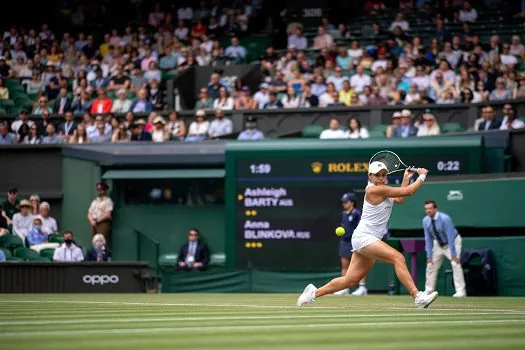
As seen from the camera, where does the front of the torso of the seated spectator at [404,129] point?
toward the camera

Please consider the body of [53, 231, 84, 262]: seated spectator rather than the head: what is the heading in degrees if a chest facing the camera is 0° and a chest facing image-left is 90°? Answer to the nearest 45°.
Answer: approximately 0°

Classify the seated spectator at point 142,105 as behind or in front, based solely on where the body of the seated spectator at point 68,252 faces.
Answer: behind

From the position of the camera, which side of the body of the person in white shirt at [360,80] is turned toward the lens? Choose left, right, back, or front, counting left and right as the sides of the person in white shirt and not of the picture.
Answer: front

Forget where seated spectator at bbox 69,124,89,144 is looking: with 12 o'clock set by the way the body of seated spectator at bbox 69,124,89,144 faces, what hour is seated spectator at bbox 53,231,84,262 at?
seated spectator at bbox 53,231,84,262 is roughly at 12 o'clock from seated spectator at bbox 69,124,89,144.

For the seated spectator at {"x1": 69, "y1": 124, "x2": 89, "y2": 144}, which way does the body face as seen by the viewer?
toward the camera

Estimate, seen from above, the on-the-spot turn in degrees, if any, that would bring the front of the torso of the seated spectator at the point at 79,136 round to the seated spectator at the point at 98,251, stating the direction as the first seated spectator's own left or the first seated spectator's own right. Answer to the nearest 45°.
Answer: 0° — they already face them

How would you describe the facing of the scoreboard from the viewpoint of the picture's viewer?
facing the viewer

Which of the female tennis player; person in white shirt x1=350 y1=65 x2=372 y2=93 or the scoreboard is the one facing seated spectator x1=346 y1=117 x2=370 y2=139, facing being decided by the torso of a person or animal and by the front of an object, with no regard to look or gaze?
the person in white shirt

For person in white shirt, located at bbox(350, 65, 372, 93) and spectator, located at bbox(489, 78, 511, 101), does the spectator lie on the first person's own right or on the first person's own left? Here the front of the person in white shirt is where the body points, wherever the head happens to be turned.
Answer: on the first person's own left
